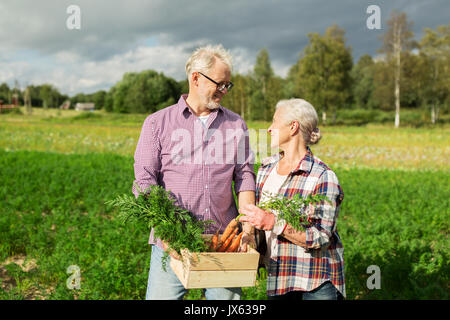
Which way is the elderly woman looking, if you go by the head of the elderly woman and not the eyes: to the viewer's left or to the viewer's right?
to the viewer's left

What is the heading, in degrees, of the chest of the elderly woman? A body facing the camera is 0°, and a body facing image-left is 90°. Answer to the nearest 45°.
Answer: approximately 45°

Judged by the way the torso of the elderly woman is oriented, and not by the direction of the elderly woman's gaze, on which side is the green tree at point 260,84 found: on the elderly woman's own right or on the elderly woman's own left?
on the elderly woman's own right

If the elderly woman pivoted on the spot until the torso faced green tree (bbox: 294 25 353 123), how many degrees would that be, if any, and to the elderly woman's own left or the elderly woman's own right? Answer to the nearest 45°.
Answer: approximately 135° to the elderly woman's own right

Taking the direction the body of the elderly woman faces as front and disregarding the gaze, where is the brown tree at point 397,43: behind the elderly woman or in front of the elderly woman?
behind
